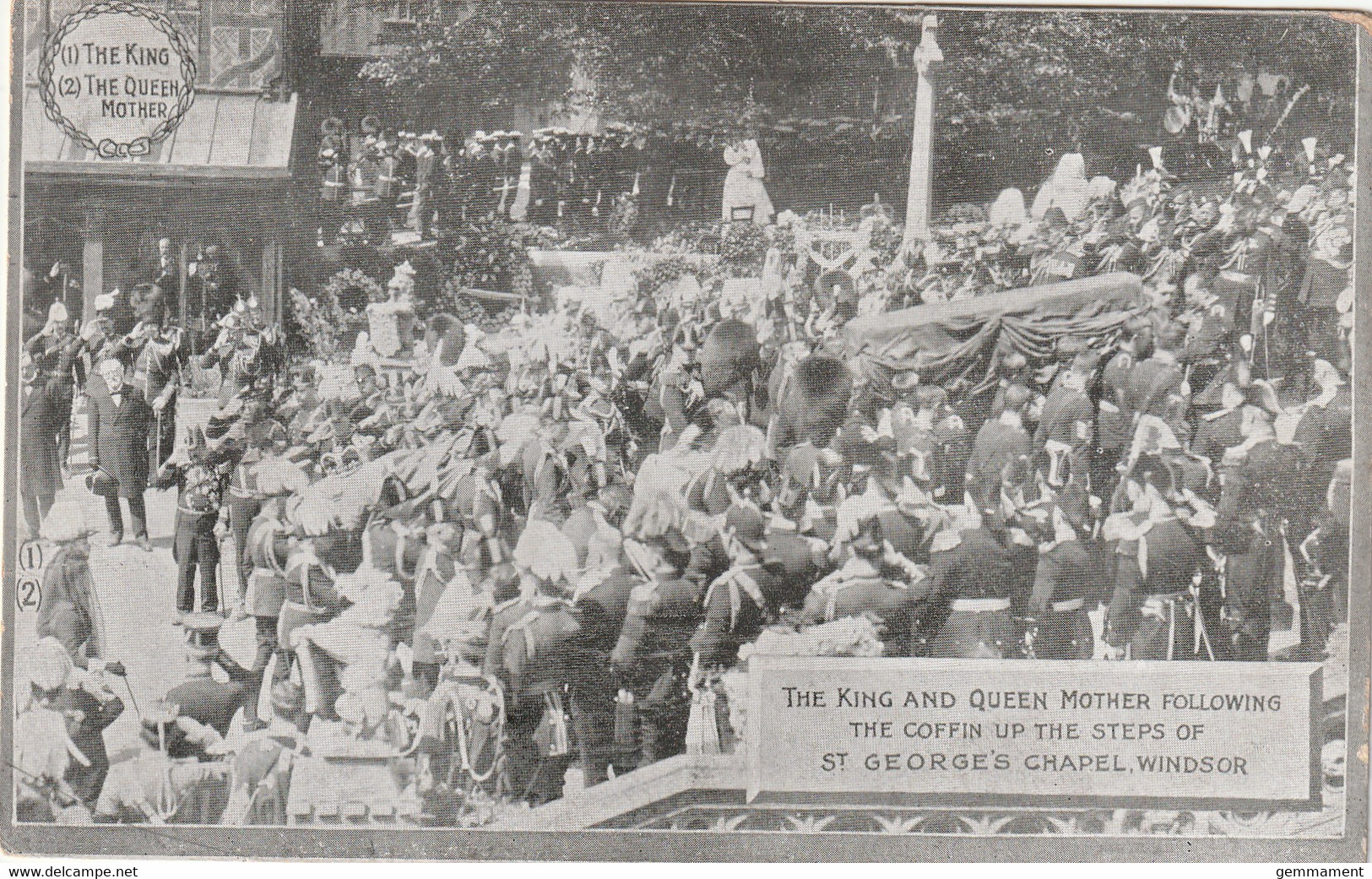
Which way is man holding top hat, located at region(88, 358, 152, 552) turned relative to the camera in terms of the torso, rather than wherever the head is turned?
toward the camera

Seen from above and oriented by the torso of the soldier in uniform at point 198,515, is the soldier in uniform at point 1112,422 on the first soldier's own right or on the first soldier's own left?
on the first soldier's own left

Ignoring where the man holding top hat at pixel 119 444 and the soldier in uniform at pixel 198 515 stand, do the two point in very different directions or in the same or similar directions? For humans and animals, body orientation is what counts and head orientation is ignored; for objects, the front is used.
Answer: same or similar directions

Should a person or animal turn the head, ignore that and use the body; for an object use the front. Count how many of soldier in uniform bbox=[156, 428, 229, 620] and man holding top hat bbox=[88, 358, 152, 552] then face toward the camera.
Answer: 2

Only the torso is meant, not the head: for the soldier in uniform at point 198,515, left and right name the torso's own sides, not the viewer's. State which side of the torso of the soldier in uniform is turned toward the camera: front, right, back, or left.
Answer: front

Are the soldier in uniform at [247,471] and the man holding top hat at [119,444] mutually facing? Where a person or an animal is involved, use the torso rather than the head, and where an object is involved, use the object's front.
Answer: no

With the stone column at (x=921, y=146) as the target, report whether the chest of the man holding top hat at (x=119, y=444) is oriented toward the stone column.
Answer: no
